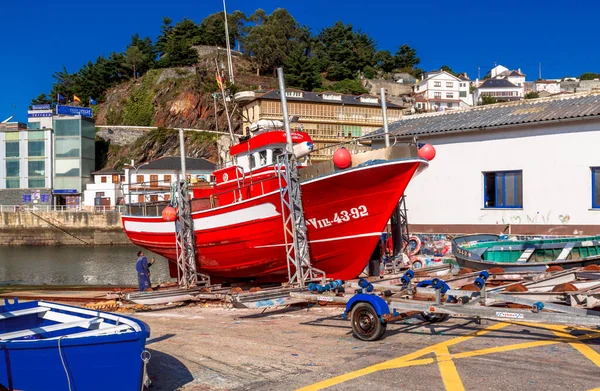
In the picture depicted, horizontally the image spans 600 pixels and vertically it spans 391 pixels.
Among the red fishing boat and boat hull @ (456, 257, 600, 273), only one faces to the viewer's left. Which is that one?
the boat hull

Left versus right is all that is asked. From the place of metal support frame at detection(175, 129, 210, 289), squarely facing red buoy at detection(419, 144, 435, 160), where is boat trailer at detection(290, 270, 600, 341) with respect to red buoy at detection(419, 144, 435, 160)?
right

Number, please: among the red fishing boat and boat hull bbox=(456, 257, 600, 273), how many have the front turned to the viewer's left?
1

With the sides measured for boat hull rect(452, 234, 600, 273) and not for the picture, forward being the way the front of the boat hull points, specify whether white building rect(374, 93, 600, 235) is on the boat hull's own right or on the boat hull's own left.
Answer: on the boat hull's own right

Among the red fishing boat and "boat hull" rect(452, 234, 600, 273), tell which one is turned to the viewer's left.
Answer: the boat hull

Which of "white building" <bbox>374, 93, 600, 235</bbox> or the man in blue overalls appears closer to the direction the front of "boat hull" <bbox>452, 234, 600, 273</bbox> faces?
the man in blue overalls

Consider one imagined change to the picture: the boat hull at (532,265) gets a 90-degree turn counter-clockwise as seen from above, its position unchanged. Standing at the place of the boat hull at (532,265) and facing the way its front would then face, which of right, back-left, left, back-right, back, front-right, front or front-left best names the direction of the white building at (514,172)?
back

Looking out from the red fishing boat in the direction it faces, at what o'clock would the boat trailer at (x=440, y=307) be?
The boat trailer is roughly at 1 o'clock from the red fishing boat.

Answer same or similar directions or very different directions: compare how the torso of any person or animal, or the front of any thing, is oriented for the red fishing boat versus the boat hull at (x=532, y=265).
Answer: very different directions

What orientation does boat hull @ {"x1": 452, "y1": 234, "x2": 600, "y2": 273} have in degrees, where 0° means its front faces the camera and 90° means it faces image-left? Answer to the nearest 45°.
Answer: approximately 90°
